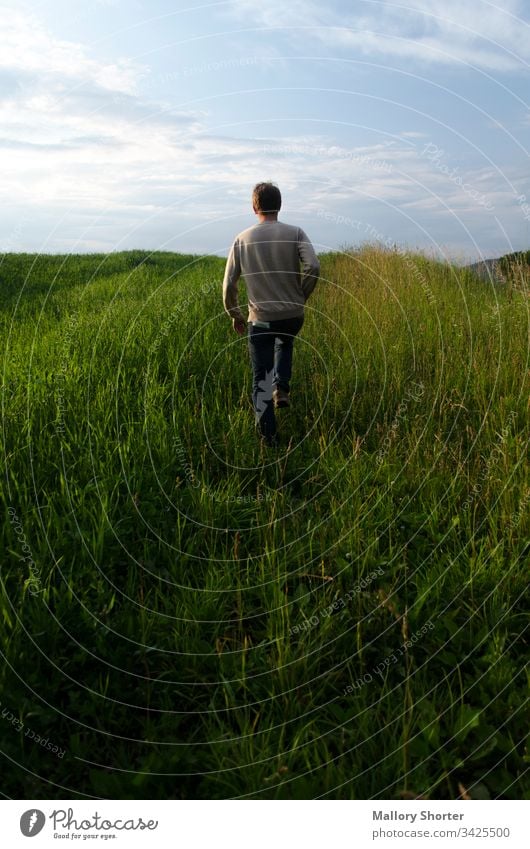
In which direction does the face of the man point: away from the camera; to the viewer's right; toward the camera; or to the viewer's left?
away from the camera

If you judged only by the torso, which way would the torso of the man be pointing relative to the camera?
away from the camera
